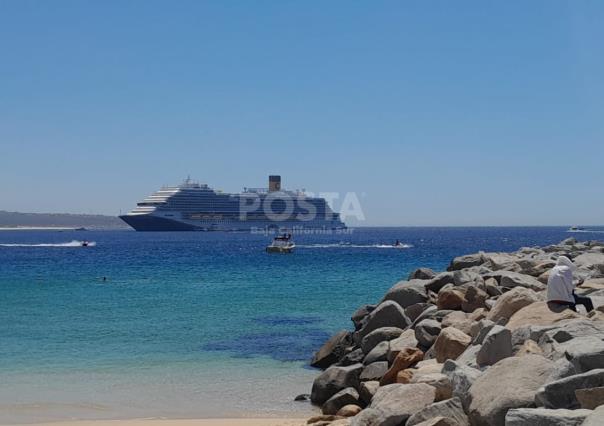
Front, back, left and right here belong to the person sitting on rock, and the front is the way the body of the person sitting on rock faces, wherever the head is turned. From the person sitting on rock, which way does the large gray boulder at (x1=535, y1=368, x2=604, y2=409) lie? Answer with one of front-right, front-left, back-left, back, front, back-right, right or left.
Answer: right

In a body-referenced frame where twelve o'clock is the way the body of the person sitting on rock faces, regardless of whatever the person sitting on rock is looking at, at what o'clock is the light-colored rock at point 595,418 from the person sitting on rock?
The light-colored rock is roughly at 3 o'clock from the person sitting on rock.

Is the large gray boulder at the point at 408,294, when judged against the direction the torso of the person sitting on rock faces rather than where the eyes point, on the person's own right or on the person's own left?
on the person's own left

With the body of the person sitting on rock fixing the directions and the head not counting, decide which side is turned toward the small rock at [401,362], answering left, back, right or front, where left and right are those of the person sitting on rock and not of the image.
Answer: back

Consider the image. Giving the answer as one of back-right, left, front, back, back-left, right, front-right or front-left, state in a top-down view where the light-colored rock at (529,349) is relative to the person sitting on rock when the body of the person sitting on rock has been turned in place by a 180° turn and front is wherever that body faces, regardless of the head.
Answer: left

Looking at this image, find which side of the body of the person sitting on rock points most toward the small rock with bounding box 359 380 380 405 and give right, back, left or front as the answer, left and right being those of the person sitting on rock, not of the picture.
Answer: back

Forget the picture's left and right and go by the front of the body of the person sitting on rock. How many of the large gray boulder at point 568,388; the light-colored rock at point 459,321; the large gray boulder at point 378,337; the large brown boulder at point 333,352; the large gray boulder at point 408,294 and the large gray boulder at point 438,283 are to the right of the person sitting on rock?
1

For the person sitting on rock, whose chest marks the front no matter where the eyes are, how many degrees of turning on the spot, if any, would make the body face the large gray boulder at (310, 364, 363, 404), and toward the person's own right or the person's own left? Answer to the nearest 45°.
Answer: approximately 180°

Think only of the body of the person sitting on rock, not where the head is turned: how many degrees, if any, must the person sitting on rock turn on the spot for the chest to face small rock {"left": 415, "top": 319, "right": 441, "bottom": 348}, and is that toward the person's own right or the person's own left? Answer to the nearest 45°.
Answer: approximately 180°

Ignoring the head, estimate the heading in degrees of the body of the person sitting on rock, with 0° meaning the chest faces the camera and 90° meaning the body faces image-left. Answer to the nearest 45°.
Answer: approximately 270°

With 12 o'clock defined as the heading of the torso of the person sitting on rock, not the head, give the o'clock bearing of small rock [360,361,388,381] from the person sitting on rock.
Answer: The small rock is roughly at 6 o'clock from the person sitting on rock.

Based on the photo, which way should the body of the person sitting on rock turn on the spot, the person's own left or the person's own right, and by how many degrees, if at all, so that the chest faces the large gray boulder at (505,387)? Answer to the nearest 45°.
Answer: approximately 90° to the person's own right
